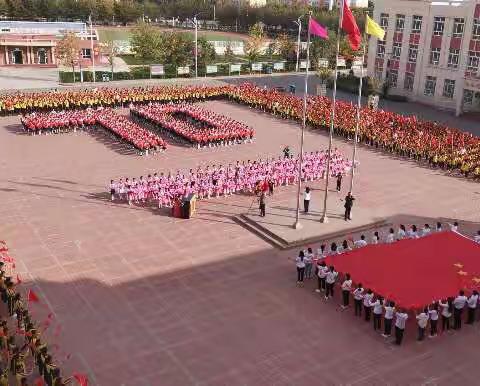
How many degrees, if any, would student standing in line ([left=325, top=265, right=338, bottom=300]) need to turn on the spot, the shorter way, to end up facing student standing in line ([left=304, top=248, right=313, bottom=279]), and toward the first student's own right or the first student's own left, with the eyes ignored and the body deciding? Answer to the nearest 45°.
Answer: approximately 90° to the first student's own left

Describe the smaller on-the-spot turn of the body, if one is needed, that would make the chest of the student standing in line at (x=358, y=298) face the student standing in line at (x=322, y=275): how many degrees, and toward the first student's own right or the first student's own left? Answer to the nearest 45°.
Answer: approximately 90° to the first student's own left

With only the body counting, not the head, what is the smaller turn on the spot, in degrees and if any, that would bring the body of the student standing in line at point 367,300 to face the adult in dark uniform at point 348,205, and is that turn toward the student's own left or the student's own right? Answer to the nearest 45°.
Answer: approximately 45° to the student's own left

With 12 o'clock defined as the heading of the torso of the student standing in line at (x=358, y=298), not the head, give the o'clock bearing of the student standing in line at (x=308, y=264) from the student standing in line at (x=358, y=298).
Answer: the student standing in line at (x=308, y=264) is roughly at 9 o'clock from the student standing in line at (x=358, y=298).

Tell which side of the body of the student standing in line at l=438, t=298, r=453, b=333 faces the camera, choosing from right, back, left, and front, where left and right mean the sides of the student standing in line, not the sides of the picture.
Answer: back

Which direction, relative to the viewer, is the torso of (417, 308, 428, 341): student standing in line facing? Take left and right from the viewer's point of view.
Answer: facing away from the viewer

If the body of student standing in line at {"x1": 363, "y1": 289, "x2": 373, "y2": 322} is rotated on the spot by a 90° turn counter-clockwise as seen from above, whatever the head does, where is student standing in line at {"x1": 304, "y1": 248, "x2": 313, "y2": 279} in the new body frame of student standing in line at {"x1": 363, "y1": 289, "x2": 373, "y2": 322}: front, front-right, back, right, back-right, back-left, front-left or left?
front

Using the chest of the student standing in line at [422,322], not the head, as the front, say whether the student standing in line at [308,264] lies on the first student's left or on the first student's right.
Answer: on the first student's left
